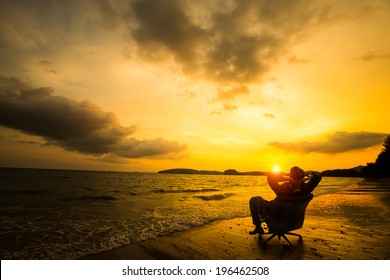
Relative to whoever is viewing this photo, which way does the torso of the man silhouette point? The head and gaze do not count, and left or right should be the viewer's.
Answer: facing away from the viewer and to the left of the viewer

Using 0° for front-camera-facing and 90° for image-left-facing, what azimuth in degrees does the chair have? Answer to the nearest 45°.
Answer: approximately 135°
